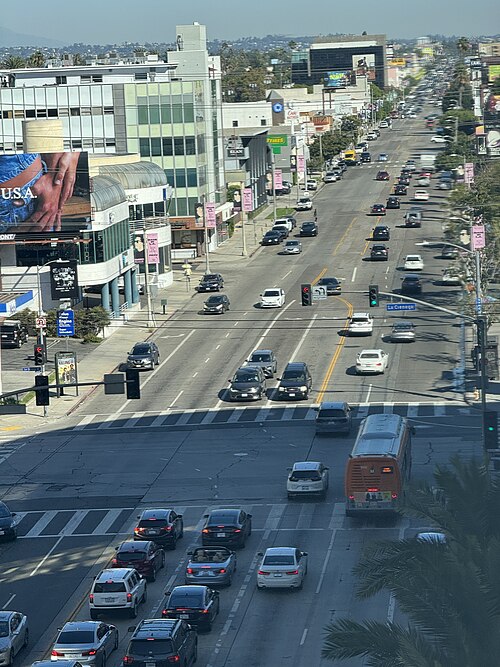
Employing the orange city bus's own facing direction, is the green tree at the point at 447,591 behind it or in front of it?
behind

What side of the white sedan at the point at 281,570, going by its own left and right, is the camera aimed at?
back

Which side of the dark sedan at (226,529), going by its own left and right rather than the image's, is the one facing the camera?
back

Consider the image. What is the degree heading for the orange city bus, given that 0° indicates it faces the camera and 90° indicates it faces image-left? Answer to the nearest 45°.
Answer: approximately 180°

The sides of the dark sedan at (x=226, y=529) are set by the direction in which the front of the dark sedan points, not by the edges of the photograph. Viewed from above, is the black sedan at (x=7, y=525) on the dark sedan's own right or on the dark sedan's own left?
on the dark sedan's own left

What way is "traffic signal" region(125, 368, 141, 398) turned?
away from the camera

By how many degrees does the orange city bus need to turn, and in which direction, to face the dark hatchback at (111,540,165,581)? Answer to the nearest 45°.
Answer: approximately 135° to its left

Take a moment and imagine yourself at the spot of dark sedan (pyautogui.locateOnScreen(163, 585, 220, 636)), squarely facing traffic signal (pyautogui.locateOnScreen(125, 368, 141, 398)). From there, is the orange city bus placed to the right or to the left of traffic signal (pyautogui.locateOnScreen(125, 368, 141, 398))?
right

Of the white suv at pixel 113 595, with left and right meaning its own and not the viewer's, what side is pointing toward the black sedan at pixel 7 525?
front

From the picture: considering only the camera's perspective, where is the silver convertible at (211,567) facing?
facing away from the viewer

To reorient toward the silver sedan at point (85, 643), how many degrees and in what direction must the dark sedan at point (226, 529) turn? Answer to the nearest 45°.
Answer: approximately 180°

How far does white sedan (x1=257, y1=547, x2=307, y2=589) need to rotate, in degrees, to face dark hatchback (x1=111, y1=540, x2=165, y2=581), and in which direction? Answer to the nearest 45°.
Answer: approximately 90° to its left
